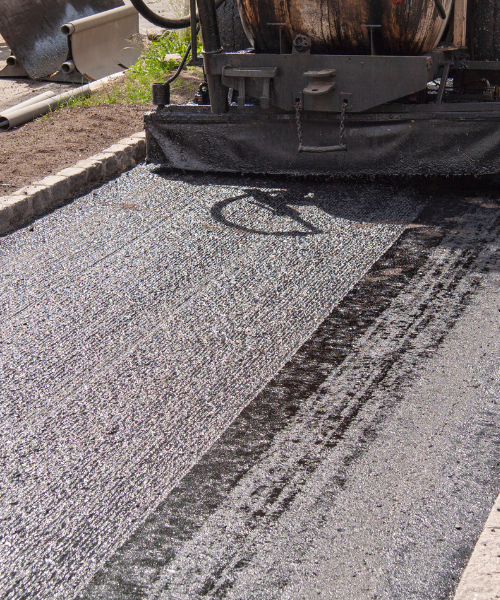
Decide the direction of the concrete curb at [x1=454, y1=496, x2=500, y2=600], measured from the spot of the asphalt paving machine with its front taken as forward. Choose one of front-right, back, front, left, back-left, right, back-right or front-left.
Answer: back

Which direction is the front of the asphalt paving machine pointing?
away from the camera

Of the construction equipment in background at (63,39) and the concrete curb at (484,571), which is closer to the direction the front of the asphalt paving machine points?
the construction equipment in background

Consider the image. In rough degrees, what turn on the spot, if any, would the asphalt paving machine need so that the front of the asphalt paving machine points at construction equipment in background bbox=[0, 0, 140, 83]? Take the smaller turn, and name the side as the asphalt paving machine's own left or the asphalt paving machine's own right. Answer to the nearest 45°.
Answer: approximately 45° to the asphalt paving machine's own left

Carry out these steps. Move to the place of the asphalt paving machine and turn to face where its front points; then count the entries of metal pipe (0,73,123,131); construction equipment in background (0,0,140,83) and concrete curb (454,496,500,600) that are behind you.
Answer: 1

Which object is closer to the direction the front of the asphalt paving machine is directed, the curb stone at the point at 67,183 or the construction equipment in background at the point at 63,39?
the construction equipment in background

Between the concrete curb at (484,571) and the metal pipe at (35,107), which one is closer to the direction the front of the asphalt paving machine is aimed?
the metal pipe

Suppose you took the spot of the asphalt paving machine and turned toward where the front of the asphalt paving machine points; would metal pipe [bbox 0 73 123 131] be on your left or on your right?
on your left

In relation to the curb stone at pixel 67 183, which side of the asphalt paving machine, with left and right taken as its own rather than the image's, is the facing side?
left
